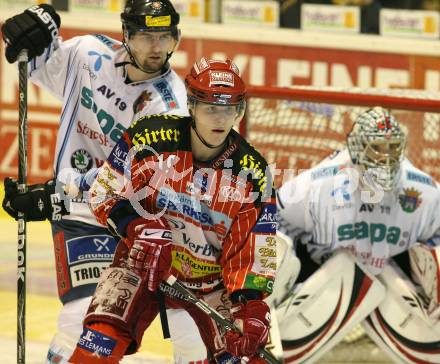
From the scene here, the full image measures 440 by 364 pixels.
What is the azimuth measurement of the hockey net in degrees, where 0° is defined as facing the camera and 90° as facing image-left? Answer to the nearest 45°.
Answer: approximately 0°

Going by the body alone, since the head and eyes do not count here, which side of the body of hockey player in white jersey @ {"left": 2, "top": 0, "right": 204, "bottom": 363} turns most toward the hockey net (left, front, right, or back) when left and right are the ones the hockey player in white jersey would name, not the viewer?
left

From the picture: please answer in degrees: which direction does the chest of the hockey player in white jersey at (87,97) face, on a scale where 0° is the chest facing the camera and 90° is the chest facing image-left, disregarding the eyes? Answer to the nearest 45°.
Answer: approximately 315°

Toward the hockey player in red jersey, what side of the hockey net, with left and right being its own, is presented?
front

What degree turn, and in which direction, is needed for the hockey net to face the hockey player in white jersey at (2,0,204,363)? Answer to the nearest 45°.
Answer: approximately 45° to its right

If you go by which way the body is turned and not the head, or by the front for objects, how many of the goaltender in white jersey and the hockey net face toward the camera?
2

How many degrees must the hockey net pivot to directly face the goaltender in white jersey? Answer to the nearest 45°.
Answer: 0° — it already faces them

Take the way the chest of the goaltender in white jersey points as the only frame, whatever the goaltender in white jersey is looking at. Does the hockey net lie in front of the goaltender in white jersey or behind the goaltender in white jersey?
behind
